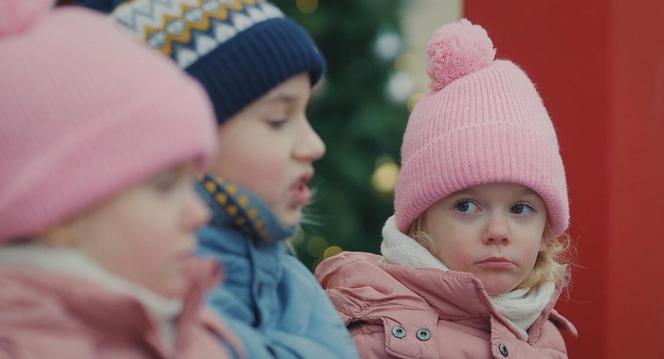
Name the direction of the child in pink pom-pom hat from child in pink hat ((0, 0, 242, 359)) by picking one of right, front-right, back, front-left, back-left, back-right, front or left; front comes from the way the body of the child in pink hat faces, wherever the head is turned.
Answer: front-left

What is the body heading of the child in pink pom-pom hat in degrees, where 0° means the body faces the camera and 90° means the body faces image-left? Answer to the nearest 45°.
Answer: approximately 315°

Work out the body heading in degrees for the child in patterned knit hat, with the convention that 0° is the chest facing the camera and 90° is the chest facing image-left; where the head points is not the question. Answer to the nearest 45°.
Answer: approximately 270°

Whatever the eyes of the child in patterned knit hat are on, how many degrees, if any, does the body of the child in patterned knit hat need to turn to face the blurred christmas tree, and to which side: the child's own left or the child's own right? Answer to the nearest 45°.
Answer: approximately 90° to the child's own left

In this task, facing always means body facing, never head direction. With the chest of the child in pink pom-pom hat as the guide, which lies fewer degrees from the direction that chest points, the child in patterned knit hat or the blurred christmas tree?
the child in patterned knit hat

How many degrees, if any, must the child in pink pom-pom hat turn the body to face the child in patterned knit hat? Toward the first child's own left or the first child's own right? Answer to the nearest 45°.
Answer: approximately 90° to the first child's own right

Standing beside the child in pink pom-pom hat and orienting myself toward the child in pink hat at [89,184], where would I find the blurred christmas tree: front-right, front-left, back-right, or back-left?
back-right

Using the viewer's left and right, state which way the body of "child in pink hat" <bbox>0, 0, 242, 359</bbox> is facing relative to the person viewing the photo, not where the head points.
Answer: facing to the right of the viewer
